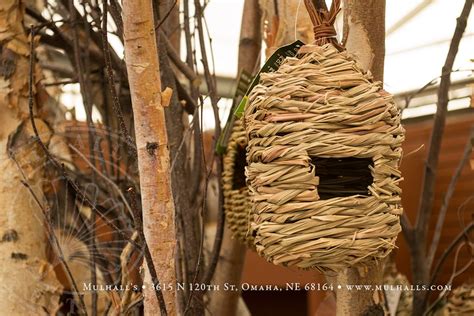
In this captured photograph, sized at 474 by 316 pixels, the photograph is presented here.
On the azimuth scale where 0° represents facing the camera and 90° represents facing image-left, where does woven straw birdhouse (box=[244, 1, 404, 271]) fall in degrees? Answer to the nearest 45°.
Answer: approximately 0°

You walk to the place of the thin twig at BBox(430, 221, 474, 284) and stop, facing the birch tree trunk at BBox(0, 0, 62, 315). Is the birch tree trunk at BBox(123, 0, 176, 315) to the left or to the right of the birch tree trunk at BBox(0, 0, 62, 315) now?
left

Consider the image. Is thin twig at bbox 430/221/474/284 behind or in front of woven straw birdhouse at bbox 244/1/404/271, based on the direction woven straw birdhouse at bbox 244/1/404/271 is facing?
behind
